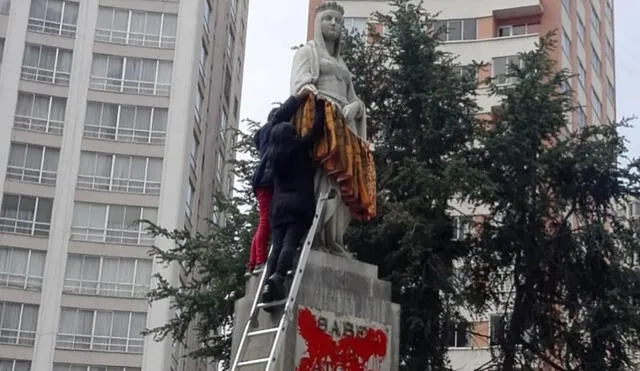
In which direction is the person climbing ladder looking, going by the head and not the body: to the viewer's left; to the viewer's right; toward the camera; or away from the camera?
away from the camera

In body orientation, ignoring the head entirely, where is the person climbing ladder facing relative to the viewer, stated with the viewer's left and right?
facing away from the viewer and to the right of the viewer

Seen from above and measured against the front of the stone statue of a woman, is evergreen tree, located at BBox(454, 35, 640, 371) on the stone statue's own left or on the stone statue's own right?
on the stone statue's own left

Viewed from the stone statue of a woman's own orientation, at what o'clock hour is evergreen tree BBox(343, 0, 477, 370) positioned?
The evergreen tree is roughly at 8 o'clock from the stone statue of a woman.

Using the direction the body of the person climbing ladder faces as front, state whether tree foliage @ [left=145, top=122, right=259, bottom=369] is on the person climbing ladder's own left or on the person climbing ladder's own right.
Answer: on the person climbing ladder's own left
